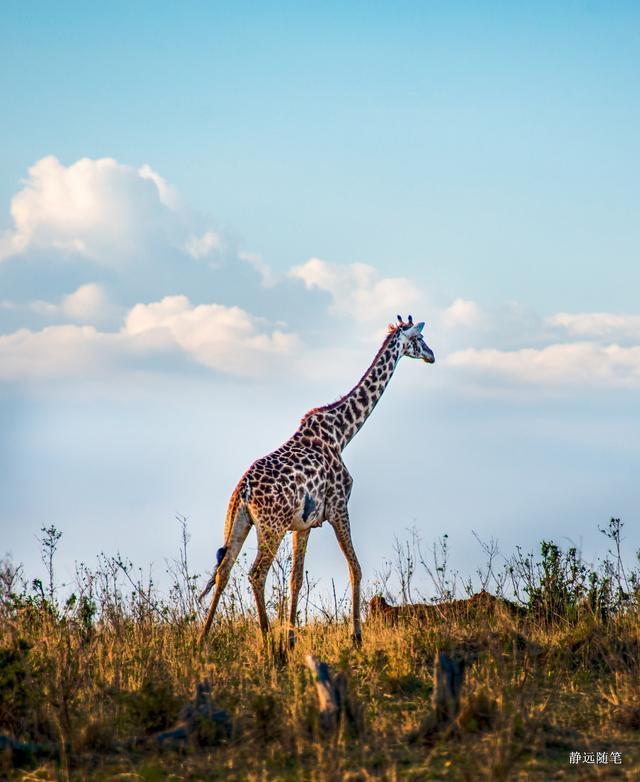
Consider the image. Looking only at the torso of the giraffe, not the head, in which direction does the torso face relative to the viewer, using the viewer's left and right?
facing away from the viewer and to the right of the viewer

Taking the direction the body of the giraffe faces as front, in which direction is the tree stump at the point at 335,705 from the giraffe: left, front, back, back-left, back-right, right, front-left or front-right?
back-right
